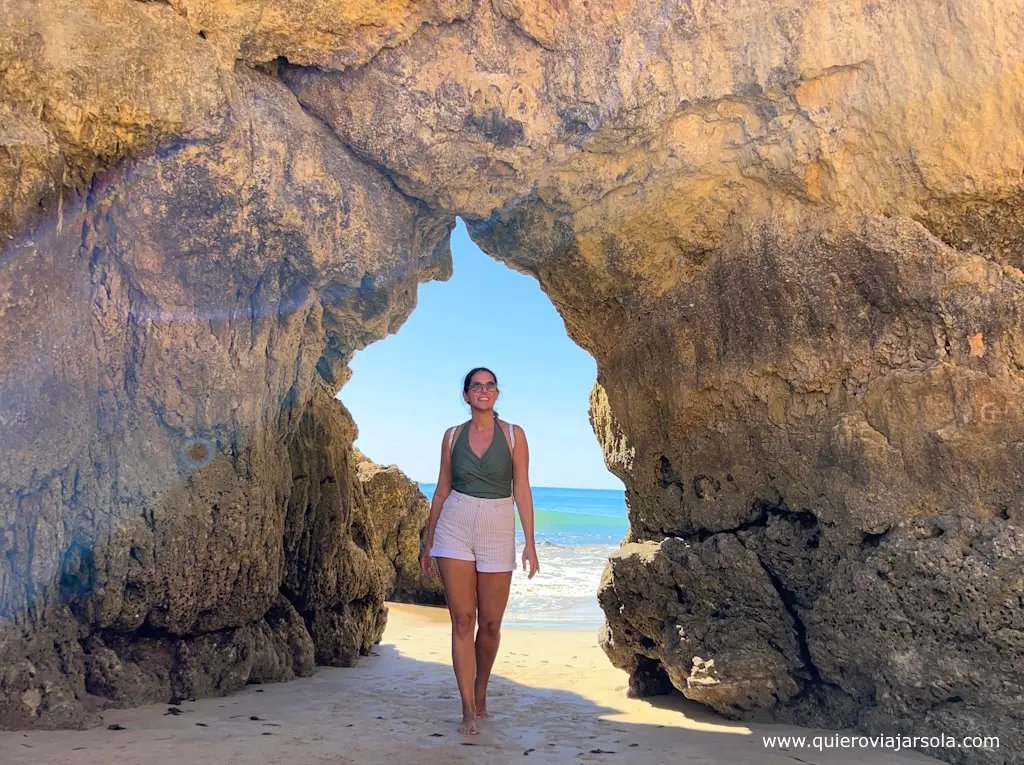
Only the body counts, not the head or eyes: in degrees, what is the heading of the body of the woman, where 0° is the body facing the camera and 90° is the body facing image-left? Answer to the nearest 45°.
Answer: approximately 0°
